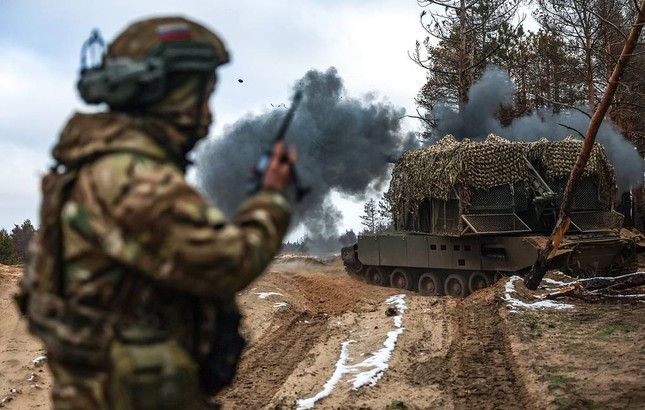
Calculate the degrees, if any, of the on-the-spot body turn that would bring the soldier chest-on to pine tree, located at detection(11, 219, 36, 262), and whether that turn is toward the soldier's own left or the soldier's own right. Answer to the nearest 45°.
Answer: approximately 90° to the soldier's own left

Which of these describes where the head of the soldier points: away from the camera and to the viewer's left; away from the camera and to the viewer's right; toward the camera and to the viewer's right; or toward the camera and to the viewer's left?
away from the camera and to the viewer's right

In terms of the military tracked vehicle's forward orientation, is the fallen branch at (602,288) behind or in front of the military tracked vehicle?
behind

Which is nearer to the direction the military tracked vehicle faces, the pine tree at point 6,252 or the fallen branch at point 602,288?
the pine tree

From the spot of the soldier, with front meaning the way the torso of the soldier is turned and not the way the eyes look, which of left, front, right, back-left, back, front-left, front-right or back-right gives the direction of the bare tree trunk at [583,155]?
front-left

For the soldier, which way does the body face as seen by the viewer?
to the viewer's right

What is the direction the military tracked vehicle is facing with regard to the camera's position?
facing away from the viewer and to the left of the viewer

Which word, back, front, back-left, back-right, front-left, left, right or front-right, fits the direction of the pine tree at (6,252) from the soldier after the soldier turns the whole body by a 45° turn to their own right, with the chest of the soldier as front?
back-left
